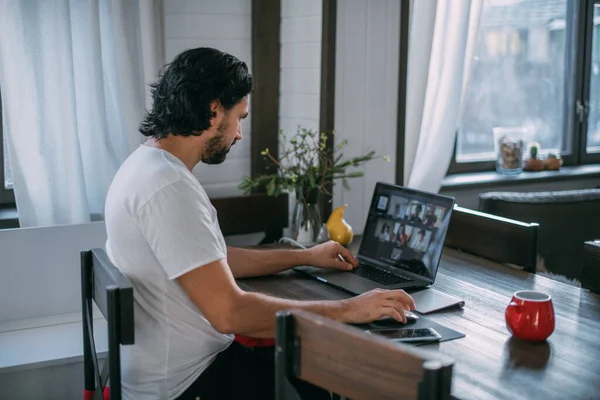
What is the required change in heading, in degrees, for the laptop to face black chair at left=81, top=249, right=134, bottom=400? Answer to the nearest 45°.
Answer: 0° — it already faces it

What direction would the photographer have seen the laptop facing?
facing the viewer and to the left of the viewer

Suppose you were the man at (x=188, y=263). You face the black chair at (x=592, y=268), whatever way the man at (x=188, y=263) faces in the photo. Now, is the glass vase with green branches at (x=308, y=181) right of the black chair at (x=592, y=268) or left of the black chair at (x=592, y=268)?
left

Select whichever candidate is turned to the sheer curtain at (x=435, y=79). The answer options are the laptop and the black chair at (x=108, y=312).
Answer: the black chair

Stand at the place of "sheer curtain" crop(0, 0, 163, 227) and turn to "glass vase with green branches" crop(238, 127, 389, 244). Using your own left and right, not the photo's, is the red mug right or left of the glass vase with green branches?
right

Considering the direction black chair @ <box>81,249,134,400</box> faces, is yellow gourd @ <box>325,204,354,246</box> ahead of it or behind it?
ahead

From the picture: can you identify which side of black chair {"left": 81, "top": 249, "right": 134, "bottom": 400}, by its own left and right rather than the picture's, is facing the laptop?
front

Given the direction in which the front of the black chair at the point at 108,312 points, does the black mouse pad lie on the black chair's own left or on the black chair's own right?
on the black chair's own right

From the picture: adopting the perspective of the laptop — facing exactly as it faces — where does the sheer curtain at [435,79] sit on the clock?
The sheer curtain is roughly at 5 o'clock from the laptop.

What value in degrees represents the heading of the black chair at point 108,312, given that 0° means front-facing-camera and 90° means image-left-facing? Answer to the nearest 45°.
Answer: approximately 225°

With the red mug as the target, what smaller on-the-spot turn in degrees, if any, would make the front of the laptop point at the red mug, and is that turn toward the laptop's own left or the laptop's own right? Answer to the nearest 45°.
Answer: approximately 90° to the laptop's own left

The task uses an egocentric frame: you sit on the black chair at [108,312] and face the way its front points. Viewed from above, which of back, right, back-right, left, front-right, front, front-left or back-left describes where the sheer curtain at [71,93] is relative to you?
front-left

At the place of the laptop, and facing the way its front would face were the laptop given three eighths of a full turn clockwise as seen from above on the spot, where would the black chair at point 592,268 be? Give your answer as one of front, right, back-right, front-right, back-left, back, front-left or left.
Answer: right

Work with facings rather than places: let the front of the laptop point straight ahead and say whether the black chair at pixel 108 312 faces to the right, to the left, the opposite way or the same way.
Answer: the opposite way
